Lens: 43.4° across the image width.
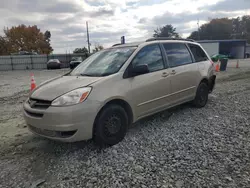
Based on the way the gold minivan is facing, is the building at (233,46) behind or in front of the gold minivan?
behind

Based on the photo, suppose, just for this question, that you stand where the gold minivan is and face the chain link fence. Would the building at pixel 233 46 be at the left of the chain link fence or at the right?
right

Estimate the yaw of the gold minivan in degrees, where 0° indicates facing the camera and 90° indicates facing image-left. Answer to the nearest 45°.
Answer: approximately 45°

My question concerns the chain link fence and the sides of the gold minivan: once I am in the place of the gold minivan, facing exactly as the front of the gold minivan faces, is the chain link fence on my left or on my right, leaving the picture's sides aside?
on my right
